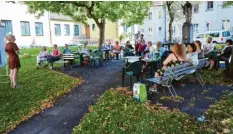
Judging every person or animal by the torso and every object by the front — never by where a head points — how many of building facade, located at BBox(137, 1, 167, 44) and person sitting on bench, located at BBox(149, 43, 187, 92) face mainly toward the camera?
1

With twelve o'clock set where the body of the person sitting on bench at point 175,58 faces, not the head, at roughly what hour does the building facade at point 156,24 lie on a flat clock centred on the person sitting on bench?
The building facade is roughly at 3 o'clock from the person sitting on bench.

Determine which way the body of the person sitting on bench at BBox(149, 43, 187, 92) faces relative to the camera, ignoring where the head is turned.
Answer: to the viewer's left

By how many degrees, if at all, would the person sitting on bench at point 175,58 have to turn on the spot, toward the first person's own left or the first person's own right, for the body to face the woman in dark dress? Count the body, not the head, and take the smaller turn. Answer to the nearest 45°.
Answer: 0° — they already face them

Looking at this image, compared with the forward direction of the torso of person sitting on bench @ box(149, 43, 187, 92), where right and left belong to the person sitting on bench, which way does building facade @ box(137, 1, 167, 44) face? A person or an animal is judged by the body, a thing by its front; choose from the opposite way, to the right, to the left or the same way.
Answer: to the left

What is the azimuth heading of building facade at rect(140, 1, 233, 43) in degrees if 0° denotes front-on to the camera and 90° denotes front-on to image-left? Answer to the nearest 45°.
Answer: approximately 0°

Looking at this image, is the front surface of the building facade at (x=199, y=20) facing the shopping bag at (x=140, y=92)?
yes

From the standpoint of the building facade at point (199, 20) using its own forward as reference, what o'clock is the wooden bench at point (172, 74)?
The wooden bench is roughly at 12 o'clock from the building facade.

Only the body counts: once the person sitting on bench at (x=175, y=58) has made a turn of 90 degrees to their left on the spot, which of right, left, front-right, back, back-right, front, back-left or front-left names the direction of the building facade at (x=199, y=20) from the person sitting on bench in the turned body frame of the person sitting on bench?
back
